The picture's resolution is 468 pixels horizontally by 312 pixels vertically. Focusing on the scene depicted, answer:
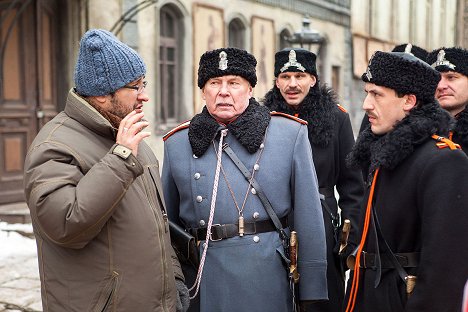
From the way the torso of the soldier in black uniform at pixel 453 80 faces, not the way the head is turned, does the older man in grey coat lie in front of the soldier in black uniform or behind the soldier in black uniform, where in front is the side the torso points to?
in front

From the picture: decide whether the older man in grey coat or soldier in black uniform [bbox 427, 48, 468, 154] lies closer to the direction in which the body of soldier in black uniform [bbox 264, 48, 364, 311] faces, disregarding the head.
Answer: the older man in grey coat

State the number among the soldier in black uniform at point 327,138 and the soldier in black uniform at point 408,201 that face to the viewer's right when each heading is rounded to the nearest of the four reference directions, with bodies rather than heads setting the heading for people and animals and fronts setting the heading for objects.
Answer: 0

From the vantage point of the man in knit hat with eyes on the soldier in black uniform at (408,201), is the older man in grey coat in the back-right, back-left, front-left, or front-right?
front-left

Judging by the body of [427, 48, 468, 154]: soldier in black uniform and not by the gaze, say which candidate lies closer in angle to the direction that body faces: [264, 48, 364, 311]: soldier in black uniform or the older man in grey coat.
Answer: the older man in grey coat

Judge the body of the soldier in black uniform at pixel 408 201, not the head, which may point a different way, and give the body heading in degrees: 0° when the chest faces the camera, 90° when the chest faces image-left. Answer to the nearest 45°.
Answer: approximately 45°

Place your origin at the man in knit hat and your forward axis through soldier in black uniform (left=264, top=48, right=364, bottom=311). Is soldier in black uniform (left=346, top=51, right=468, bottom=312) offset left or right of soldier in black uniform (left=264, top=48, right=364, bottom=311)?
right

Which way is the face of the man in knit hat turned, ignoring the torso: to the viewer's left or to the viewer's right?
to the viewer's right

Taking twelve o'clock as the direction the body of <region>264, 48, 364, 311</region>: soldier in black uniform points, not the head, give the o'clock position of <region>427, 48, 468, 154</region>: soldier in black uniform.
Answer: <region>427, 48, 468, 154</region>: soldier in black uniform is roughly at 8 o'clock from <region>264, 48, 364, 311</region>: soldier in black uniform.

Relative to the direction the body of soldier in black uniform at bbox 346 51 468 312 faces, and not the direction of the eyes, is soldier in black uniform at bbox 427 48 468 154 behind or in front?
behind

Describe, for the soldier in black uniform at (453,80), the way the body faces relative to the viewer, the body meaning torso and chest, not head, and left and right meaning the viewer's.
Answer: facing the viewer and to the left of the viewer

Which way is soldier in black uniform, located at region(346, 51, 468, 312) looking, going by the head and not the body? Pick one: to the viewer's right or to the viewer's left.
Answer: to the viewer's left

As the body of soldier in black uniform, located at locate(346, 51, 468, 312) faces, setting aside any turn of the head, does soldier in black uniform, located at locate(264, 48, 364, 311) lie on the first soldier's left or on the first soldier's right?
on the first soldier's right

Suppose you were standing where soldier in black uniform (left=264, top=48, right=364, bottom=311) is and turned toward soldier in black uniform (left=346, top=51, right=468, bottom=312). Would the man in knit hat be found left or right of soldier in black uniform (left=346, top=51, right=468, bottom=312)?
right

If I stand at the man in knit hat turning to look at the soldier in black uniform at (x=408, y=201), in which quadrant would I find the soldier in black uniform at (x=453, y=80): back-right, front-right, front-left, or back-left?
front-left
